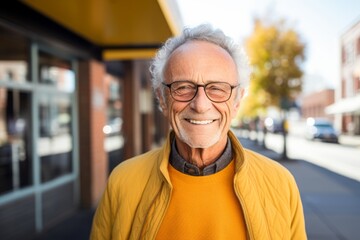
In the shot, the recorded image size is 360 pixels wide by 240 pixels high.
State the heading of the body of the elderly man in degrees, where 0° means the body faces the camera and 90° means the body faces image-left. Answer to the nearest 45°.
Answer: approximately 0°

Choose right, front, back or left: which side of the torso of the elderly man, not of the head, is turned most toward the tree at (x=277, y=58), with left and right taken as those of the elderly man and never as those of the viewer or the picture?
back

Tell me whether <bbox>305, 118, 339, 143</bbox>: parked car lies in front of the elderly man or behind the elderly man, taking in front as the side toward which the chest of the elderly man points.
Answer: behind
